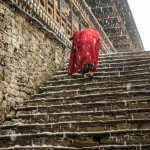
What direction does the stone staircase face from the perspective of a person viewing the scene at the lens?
facing the viewer
